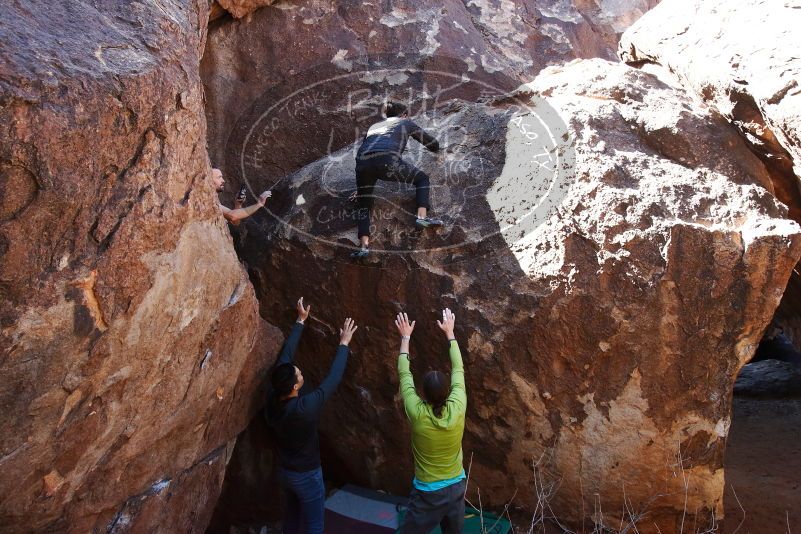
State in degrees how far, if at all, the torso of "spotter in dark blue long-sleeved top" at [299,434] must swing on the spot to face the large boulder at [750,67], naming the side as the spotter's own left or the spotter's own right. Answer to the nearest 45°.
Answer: approximately 45° to the spotter's own right

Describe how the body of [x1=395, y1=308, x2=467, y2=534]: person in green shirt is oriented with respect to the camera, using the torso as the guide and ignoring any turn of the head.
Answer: away from the camera

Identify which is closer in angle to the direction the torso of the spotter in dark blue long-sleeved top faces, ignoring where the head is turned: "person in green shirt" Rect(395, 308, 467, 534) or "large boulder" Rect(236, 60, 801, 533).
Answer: the large boulder

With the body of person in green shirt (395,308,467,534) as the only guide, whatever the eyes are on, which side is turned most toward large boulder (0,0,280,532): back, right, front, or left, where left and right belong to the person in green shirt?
left

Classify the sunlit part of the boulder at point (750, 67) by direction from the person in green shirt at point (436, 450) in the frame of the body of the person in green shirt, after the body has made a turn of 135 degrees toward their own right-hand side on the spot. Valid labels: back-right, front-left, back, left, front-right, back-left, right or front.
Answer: left

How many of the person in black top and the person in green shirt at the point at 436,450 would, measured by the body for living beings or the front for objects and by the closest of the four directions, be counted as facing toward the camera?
0

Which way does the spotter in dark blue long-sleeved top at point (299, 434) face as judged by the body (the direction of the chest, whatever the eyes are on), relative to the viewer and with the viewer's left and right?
facing away from the viewer and to the right of the viewer
